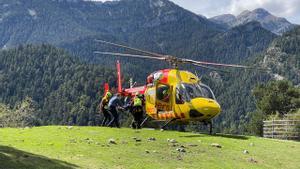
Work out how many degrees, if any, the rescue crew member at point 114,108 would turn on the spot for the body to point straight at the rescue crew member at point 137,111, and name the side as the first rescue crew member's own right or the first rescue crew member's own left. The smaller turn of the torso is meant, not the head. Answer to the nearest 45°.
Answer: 0° — they already face them

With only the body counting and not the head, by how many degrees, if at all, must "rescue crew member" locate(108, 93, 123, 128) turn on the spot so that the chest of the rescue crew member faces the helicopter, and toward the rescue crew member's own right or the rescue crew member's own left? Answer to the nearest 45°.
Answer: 0° — they already face it

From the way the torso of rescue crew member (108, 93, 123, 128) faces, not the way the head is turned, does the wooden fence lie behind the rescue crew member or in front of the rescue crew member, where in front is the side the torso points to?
in front

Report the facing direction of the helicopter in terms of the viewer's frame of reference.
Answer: facing the viewer and to the right of the viewer

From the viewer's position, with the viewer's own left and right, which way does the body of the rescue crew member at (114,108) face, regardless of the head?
facing to the right of the viewer
